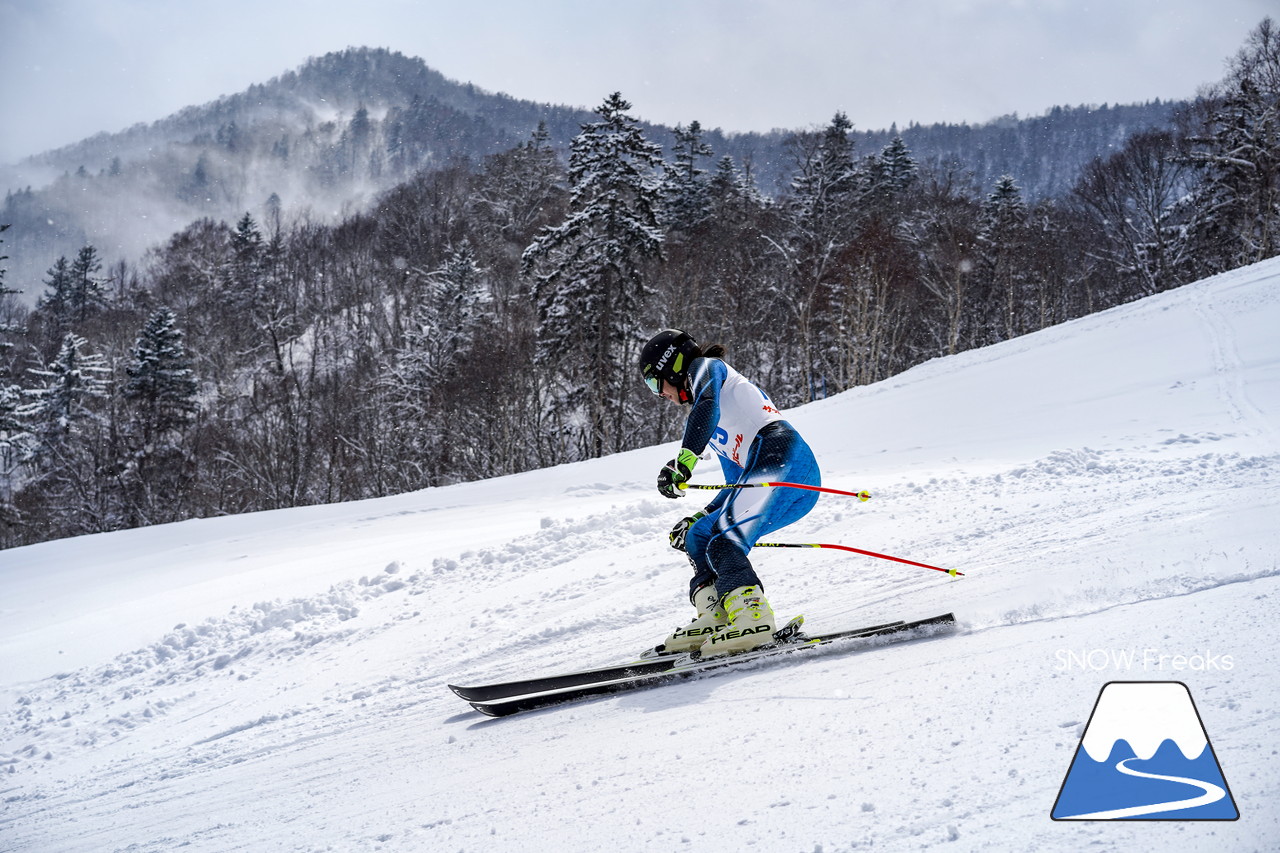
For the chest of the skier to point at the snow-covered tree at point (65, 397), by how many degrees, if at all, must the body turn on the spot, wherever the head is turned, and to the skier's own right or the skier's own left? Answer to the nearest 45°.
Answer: approximately 45° to the skier's own right

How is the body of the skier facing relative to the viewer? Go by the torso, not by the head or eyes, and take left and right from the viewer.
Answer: facing to the left of the viewer

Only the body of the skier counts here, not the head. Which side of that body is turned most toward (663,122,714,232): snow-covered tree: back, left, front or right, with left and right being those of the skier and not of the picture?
right

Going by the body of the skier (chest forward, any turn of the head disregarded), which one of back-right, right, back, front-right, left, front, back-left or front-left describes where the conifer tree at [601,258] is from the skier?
right

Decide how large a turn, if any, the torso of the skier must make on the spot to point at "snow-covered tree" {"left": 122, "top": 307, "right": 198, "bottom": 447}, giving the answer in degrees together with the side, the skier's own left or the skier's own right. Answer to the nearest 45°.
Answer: approximately 45° to the skier's own right

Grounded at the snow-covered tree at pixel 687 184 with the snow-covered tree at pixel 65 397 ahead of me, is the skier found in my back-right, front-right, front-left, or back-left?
front-left

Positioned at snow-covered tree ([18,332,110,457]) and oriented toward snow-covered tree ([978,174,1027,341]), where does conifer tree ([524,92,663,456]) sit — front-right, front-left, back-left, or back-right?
front-right
